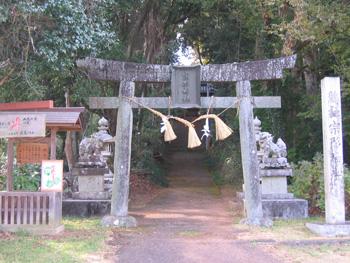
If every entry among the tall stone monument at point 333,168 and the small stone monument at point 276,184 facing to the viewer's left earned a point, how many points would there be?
1

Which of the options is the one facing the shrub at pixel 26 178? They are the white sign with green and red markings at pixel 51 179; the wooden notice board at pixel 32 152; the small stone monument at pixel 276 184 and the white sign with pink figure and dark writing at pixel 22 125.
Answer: the small stone monument

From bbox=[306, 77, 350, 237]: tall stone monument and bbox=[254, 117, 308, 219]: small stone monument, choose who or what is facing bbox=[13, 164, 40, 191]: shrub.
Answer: bbox=[254, 117, 308, 219]: small stone monument

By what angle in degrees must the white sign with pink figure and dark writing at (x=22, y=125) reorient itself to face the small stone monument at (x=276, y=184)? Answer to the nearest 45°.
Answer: approximately 90° to its left

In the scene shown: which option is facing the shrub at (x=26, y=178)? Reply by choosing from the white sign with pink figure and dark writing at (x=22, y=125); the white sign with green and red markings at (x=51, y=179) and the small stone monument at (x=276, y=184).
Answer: the small stone monument

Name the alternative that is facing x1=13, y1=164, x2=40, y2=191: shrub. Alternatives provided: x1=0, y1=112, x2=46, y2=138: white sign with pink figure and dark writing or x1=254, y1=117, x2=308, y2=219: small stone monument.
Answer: the small stone monument

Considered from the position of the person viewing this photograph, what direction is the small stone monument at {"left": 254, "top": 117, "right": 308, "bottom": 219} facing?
facing to the left of the viewer

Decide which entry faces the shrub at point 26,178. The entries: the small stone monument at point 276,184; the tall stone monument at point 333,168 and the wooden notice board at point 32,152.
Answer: the small stone monument at point 276,184
